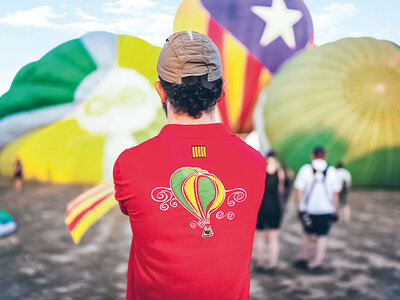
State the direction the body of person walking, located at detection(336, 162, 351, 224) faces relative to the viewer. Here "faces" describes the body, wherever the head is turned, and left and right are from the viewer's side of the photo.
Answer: facing away from the viewer

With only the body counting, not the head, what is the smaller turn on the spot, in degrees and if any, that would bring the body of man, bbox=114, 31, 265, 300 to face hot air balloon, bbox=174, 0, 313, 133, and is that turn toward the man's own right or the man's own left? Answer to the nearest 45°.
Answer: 0° — they already face it

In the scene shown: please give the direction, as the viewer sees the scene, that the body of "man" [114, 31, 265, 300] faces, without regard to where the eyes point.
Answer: away from the camera

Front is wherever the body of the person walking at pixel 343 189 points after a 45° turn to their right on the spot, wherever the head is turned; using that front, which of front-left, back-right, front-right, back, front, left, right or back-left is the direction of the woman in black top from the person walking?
back

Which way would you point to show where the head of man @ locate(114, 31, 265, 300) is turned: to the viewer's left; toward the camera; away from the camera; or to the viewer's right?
away from the camera
